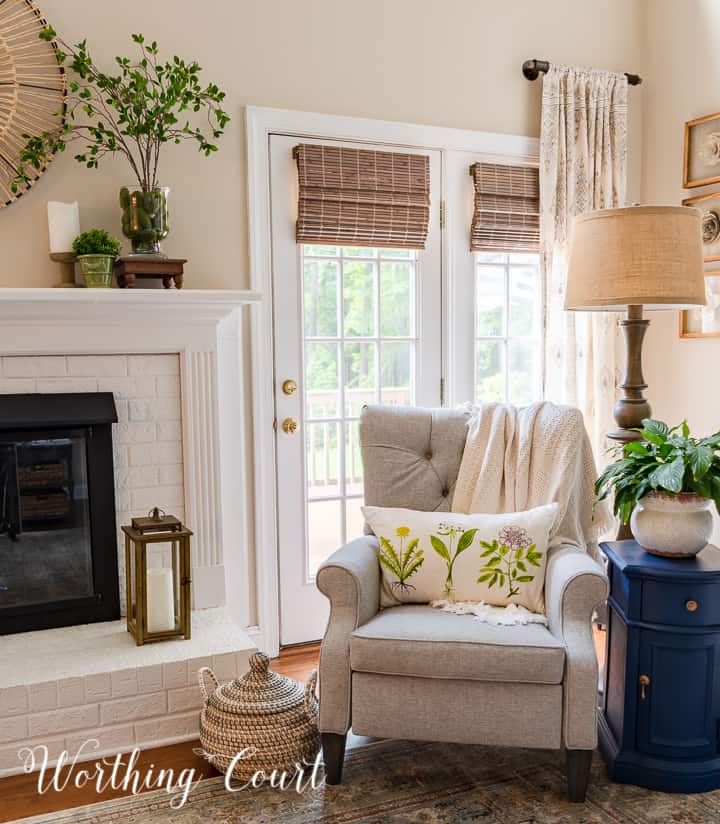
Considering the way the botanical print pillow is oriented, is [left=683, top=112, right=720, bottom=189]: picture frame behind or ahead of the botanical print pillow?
behind

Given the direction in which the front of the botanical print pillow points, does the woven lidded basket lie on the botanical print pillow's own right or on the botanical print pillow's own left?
on the botanical print pillow's own right

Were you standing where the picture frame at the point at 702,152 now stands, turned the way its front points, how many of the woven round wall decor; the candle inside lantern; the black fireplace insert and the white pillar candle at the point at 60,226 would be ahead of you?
4

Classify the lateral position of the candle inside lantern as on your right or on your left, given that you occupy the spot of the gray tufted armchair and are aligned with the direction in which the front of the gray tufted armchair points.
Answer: on your right

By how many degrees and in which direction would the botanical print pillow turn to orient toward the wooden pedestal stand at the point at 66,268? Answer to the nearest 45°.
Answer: approximately 90° to its right

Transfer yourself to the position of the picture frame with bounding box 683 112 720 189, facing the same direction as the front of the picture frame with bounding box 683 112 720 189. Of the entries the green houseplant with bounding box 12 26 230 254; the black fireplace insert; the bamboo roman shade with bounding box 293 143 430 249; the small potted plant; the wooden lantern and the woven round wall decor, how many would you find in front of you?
6

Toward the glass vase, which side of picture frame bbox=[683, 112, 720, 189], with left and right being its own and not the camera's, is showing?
front

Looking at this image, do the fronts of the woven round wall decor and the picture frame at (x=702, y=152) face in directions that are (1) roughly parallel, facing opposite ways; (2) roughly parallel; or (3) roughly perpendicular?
roughly perpendicular

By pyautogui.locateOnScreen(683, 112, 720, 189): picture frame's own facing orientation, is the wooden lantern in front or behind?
in front

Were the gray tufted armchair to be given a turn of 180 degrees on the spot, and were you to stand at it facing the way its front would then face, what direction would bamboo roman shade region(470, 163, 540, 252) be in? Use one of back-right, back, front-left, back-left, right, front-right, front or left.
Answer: front

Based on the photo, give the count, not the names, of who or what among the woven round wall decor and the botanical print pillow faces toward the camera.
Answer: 2

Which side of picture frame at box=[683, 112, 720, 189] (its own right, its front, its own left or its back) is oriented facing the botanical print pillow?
front

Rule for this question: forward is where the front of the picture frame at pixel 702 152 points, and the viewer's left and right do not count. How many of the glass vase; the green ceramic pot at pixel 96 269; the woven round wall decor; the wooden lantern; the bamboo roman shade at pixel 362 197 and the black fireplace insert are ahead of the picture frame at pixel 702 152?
6

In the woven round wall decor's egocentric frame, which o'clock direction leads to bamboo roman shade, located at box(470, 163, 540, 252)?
The bamboo roman shade is roughly at 9 o'clock from the woven round wall decor.

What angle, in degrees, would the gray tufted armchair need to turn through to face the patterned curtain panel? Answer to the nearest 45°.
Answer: approximately 180°
